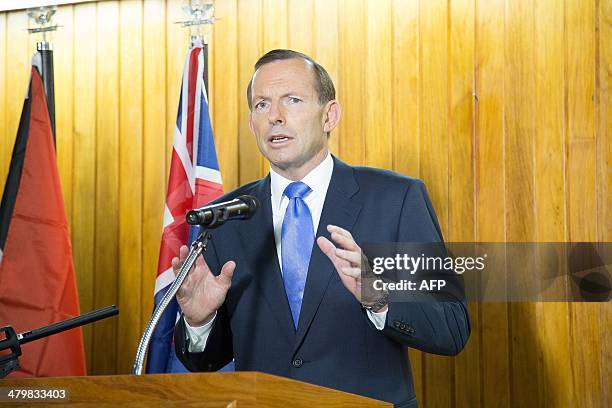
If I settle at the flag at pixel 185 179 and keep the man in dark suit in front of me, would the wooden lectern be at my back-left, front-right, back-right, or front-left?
front-right

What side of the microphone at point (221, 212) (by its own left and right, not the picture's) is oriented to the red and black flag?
left

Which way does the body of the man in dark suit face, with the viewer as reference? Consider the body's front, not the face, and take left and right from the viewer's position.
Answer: facing the viewer and to the left of the viewer

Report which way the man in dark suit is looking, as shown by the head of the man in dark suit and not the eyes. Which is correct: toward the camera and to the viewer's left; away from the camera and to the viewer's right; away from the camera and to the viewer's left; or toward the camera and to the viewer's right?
toward the camera and to the viewer's left

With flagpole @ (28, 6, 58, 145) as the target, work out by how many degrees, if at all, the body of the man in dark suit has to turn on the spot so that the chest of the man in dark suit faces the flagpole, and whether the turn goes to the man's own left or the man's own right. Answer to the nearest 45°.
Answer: approximately 90° to the man's own right

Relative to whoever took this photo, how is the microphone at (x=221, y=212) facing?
facing away from the viewer and to the right of the viewer

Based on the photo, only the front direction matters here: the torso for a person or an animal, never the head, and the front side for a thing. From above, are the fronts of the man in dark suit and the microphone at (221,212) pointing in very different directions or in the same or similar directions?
very different directions

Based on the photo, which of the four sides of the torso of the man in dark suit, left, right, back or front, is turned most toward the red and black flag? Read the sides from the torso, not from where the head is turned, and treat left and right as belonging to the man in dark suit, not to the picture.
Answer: right

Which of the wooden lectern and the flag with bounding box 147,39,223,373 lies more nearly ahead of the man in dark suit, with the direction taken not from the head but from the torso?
the wooden lectern

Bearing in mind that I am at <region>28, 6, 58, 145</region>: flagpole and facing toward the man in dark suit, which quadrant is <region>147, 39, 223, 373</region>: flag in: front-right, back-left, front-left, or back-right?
front-left

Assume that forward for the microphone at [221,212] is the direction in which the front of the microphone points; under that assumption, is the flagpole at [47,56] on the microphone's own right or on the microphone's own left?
on the microphone's own left

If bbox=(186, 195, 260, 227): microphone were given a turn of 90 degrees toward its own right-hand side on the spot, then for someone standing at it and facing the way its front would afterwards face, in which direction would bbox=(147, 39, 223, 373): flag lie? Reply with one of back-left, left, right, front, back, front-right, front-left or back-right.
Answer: back-left
